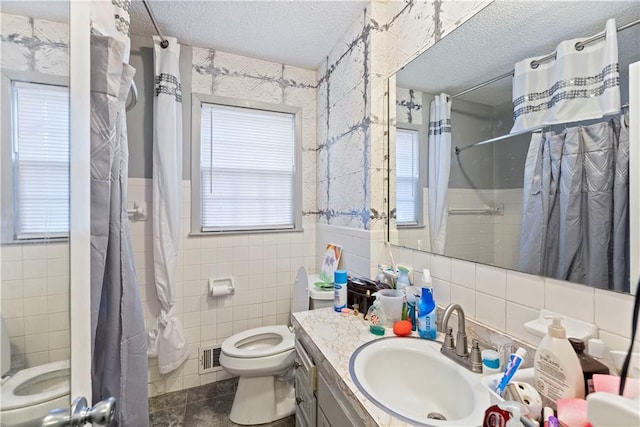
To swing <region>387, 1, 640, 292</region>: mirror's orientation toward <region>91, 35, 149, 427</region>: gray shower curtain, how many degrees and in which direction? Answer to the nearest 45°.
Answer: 0° — it already faces it

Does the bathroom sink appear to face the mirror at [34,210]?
yes

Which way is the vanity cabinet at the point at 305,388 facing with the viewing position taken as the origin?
facing to the left of the viewer

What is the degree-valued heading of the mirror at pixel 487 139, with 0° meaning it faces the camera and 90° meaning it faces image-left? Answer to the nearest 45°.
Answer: approximately 45°
